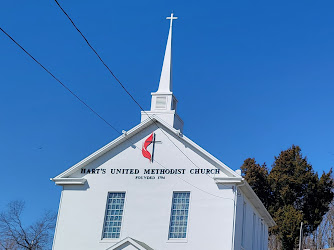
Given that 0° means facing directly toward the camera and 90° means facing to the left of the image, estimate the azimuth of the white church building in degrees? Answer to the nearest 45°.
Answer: approximately 0°
